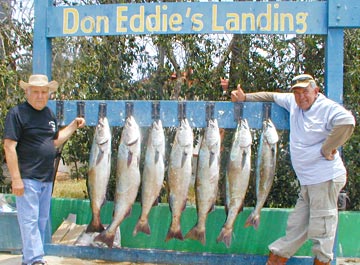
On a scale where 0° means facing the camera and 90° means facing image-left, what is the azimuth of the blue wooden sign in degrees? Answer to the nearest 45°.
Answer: approximately 0°

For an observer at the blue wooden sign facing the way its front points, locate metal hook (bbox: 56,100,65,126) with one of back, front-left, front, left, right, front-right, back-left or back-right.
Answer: right

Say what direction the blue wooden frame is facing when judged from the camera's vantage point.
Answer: facing the viewer
